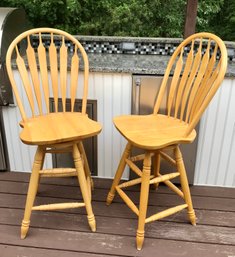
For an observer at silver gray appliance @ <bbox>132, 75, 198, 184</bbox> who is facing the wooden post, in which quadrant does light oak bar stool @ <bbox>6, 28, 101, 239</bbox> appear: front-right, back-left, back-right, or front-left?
back-left

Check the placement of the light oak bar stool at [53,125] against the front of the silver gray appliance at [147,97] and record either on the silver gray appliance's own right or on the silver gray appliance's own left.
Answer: on the silver gray appliance's own right

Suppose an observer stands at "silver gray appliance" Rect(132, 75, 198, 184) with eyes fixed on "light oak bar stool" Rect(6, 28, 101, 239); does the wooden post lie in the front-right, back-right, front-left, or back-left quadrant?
back-right

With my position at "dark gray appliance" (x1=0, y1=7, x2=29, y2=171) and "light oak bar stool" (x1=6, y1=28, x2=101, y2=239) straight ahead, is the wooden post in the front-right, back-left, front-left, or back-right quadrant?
front-left

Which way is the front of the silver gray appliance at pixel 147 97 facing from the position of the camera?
facing the viewer

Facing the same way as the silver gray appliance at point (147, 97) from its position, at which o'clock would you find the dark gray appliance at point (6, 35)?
the dark gray appliance at point (6, 35) is roughly at 3 o'clock from the silver gray appliance at point (147, 97).

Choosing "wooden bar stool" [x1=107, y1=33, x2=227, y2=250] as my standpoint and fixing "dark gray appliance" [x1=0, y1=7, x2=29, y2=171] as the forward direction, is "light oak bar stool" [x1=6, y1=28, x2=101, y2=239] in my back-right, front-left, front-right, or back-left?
front-left

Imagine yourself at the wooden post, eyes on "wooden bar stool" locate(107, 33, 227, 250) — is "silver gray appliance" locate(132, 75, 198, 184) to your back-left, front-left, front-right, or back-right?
front-right

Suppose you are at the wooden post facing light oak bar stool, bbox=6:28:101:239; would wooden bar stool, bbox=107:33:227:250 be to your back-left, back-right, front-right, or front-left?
front-left

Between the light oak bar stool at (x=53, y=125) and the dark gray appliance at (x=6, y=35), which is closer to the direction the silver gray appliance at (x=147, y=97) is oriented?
the light oak bar stool
